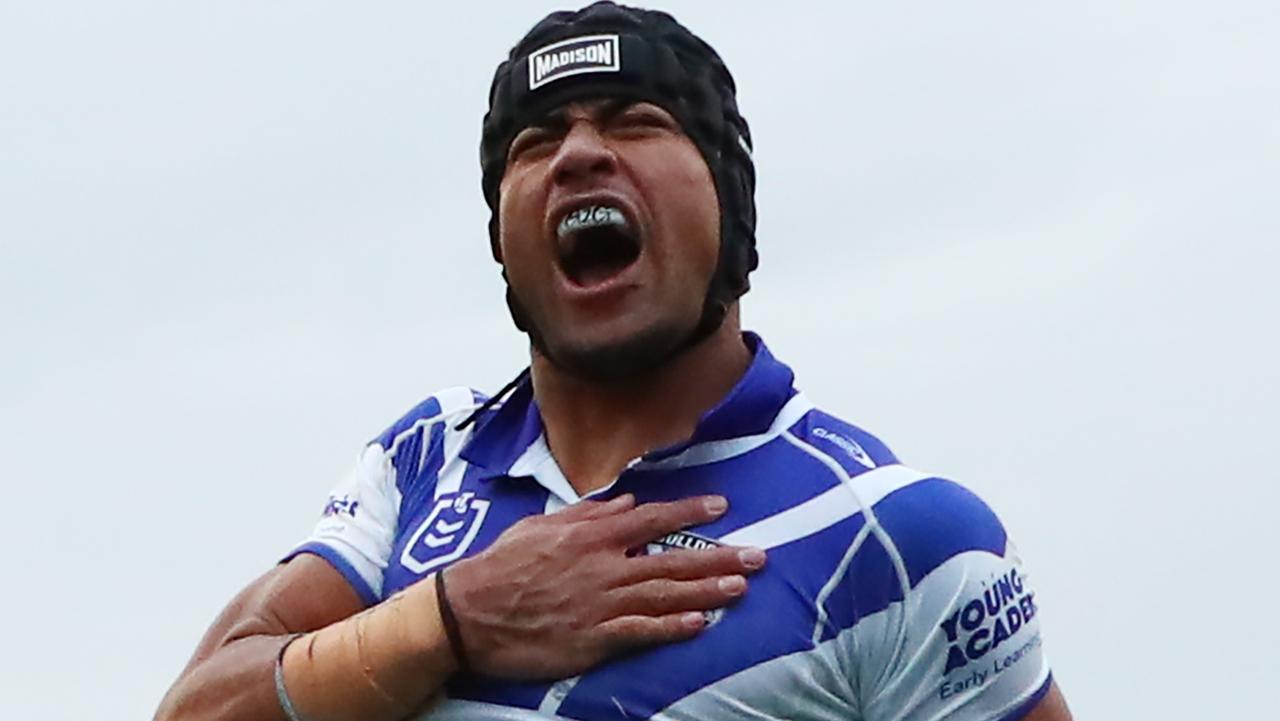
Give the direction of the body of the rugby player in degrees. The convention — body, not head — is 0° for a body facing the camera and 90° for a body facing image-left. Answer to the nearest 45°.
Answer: approximately 45°
